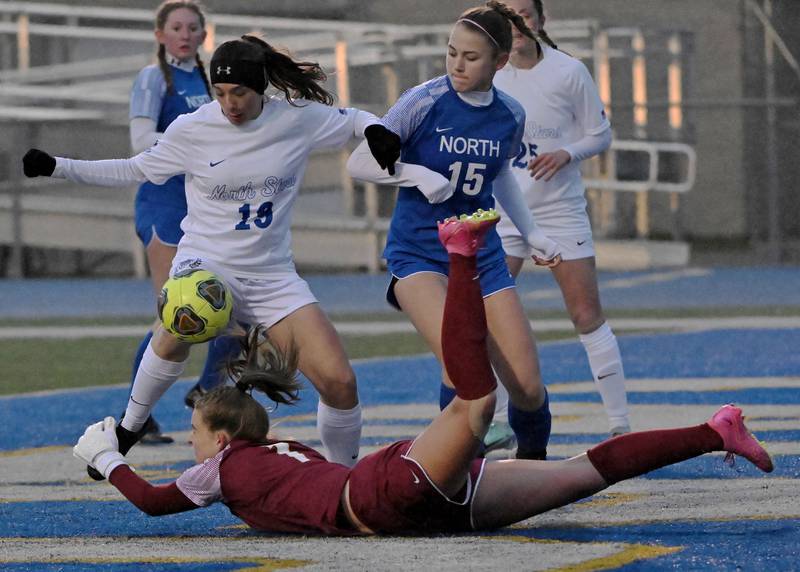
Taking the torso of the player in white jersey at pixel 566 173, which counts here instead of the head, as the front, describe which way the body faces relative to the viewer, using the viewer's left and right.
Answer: facing the viewer and to the left of the viewer

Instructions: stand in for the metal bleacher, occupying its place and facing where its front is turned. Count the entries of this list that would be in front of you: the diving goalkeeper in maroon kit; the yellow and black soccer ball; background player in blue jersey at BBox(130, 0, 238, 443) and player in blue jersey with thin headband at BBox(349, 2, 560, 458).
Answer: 4

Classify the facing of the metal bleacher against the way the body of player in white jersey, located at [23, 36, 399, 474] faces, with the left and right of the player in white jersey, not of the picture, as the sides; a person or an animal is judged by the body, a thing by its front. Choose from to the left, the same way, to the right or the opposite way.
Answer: the same way

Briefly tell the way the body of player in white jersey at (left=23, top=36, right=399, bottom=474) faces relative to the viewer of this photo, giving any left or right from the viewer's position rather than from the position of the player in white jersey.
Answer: facing the viewer

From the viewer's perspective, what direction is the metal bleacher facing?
toward the camera

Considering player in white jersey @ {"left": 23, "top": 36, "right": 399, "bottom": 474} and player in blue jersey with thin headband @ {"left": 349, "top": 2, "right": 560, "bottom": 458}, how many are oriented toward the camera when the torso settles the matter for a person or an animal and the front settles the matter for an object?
2

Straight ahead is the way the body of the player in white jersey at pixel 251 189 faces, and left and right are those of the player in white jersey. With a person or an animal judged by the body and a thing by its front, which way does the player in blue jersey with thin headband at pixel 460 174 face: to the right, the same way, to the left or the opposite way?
the same way

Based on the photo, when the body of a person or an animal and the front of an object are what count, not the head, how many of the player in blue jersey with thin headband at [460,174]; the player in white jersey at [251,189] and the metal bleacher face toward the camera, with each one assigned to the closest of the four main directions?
3

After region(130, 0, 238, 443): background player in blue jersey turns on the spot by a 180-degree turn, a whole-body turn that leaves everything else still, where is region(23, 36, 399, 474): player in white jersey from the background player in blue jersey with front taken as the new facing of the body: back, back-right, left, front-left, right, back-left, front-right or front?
back-left

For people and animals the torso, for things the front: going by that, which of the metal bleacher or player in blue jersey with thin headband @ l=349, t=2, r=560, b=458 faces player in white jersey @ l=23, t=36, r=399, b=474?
the metal bleacher

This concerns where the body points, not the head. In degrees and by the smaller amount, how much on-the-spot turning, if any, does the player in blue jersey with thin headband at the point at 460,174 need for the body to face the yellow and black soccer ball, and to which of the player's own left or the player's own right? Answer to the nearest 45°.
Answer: approximately 90° to the player's own right

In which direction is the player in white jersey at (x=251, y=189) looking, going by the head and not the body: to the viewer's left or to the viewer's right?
to the viewer's left

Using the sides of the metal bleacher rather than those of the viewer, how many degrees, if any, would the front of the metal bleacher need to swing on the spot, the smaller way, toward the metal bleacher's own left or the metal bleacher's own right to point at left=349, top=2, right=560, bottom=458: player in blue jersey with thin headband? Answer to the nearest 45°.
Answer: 0° — it already faces them

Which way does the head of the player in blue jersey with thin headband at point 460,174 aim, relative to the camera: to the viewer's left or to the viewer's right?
to the viewer's left

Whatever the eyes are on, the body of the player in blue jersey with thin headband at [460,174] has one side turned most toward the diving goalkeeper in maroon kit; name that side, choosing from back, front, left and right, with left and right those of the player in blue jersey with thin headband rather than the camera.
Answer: front

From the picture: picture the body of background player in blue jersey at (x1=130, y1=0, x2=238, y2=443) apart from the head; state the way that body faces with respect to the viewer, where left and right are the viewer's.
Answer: facing the viewer and to the right of the viewer
